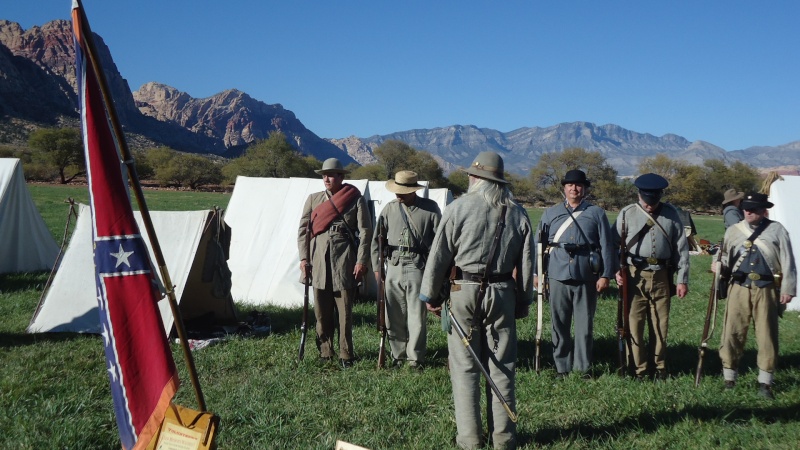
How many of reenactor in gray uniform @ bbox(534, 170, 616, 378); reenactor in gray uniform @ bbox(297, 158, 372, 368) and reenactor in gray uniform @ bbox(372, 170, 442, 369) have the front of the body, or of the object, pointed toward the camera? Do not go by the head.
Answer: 3

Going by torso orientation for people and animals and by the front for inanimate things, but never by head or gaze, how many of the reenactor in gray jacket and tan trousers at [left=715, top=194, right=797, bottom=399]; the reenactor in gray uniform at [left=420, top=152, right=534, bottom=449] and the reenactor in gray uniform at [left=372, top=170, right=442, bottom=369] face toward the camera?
2

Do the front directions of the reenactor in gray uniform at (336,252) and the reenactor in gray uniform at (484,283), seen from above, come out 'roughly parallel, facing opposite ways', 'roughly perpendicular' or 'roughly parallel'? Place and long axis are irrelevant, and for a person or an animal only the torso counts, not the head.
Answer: roughly parallel, facing opposite ways

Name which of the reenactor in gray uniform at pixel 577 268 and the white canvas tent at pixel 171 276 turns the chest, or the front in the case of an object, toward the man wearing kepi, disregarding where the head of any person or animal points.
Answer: the white canvas tent

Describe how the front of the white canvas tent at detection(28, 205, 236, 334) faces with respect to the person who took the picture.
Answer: facing the viewer and to the right of the viewer

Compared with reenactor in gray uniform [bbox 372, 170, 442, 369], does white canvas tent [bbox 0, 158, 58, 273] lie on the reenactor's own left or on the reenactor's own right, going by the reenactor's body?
on the reenactor's own right

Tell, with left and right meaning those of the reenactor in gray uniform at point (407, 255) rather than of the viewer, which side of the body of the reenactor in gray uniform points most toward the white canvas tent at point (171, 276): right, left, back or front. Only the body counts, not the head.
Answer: right

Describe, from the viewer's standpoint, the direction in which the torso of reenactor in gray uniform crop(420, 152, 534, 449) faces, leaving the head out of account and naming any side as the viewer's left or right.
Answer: facing away from the viewer

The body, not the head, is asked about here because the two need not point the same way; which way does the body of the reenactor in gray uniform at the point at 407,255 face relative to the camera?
toward the camera

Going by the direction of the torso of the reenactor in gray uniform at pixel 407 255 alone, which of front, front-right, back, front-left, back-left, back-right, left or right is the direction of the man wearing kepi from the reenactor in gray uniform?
left

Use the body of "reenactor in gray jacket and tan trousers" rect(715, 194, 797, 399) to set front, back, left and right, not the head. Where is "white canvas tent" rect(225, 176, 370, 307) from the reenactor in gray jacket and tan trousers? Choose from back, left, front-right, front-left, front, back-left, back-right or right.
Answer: right

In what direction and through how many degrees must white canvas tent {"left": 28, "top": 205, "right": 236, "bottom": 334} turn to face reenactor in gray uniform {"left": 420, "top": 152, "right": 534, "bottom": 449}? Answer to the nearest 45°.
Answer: approximately 45° to its right

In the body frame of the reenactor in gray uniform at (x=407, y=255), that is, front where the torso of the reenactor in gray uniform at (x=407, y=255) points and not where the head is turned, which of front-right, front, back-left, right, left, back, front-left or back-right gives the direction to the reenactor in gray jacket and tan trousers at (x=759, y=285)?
left

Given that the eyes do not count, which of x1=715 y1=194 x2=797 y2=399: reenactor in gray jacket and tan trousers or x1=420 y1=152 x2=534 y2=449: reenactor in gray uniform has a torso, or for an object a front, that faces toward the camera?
x1=715 y1=194 x2=797 y2=399: reenactor in gray jacket and tan trousers

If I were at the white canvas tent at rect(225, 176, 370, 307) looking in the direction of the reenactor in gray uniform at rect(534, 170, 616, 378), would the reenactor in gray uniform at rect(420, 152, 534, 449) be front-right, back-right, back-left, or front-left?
front-right

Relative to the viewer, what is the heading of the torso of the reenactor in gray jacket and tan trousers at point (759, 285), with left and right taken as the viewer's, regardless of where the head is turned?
facing the viewer

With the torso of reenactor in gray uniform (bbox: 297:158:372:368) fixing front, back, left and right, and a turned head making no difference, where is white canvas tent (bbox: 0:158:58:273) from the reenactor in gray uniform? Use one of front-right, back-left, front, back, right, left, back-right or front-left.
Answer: back-right
